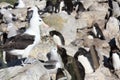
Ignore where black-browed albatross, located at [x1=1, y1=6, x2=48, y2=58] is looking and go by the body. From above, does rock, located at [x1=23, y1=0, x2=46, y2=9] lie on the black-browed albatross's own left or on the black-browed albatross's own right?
on the black-browed albatross's own left

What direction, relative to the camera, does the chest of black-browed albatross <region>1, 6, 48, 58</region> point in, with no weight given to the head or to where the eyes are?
to the viewer's right
